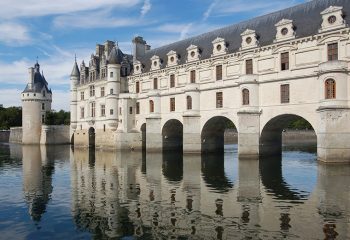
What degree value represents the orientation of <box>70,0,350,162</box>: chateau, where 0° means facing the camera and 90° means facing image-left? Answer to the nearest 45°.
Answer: approximately 45°
